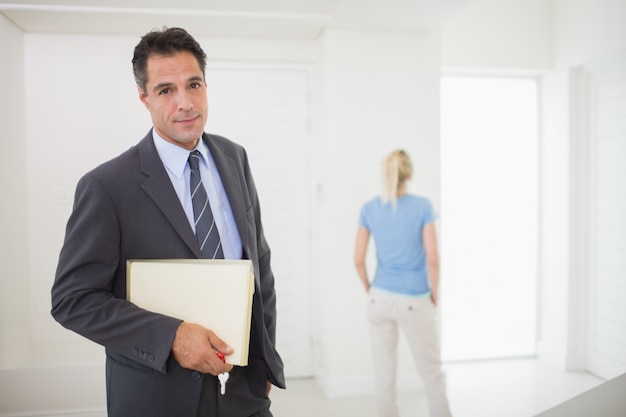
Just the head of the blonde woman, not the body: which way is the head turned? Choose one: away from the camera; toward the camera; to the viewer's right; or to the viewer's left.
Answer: away from the camera

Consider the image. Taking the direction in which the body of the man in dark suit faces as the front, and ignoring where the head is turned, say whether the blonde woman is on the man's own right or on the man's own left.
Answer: on the man's own left

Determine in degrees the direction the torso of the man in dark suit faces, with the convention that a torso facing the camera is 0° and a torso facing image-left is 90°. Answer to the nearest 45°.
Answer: approximately 315°

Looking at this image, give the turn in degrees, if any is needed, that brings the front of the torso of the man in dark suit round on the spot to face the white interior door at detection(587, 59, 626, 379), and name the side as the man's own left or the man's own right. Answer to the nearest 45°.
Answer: approximately 90° to the man's own left

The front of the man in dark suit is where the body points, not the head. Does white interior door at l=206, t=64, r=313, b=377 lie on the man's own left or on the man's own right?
on the man's own left
